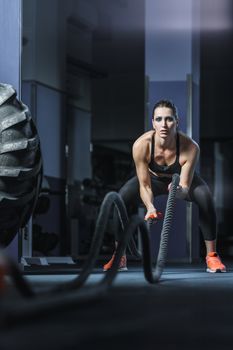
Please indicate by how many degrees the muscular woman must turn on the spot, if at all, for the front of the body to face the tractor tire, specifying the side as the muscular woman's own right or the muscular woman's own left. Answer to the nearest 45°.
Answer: approximately 45° to the muscular woman's own right

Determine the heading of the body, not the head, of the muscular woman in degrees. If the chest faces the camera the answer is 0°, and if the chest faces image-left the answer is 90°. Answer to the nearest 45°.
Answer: approximately 0°
